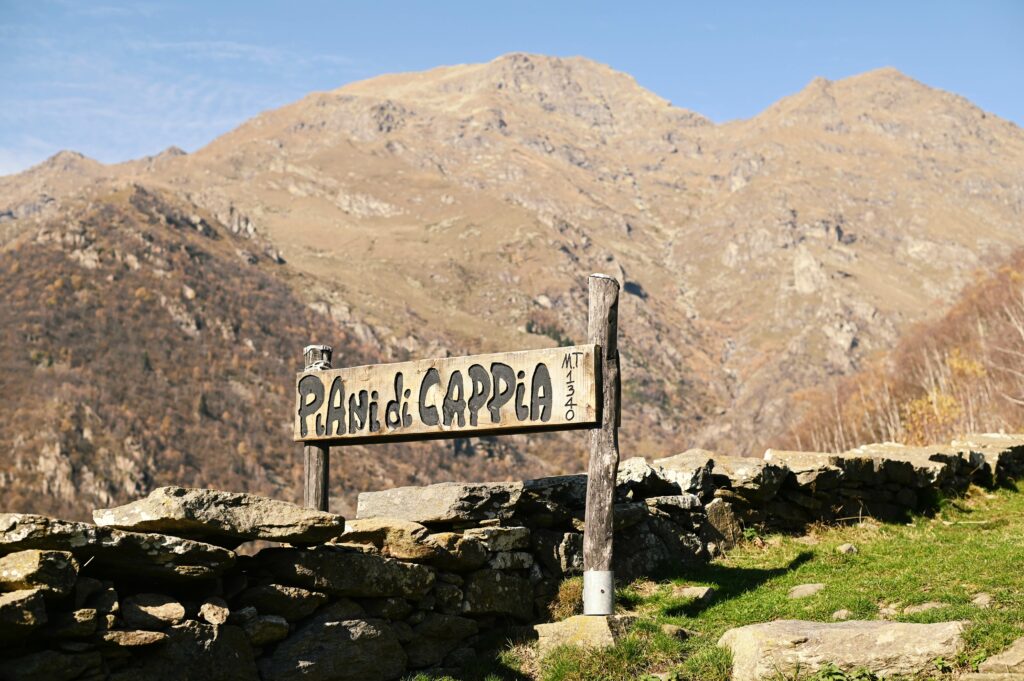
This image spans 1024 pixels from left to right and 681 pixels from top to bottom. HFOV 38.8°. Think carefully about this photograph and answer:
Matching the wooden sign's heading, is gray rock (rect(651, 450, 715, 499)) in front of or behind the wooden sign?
behind

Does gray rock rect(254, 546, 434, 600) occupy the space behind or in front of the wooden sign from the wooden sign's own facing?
in front

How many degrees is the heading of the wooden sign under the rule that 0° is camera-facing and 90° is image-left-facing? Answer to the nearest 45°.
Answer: approximately 45°

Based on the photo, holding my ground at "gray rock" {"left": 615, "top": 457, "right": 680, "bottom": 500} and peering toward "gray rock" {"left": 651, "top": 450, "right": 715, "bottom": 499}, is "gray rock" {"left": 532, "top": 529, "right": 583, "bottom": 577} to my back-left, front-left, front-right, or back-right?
back-right

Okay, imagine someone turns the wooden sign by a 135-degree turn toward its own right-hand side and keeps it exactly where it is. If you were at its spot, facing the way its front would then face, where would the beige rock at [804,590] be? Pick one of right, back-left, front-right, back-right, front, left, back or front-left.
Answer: right

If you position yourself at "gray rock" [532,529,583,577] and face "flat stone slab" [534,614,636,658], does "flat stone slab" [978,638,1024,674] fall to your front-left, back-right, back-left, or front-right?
front-left

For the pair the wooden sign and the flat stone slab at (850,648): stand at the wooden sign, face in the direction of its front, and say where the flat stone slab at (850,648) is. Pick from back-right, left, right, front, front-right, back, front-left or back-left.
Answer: left

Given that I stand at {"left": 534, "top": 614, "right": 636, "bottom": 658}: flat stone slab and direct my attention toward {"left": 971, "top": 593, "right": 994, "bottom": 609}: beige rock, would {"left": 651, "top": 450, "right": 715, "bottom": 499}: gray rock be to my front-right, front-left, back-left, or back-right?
front-left

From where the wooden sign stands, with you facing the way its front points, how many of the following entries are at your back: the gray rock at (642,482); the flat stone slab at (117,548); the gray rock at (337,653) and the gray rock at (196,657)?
1

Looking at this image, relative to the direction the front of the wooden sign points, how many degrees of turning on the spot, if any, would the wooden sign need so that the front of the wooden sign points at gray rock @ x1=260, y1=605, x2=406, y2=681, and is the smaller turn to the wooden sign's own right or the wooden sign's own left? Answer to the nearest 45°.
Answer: approximately 45° to the wooden sign's own left

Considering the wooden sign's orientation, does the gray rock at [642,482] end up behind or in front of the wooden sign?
behind

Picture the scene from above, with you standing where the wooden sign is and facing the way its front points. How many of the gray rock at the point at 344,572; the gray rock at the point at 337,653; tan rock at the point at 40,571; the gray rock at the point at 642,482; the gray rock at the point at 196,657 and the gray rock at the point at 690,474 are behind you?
2

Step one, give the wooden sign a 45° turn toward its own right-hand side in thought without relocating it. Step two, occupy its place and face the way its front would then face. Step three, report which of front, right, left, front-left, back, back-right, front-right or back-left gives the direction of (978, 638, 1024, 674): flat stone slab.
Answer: back-left
